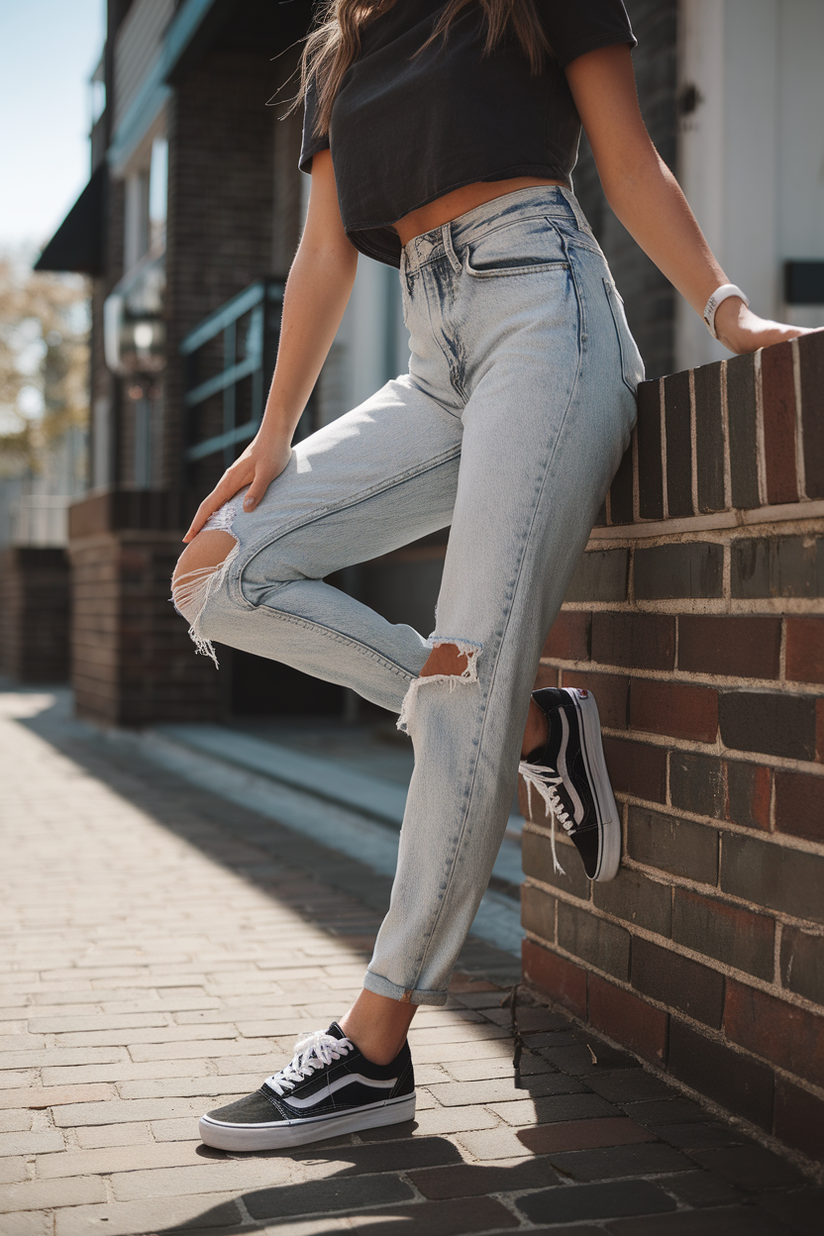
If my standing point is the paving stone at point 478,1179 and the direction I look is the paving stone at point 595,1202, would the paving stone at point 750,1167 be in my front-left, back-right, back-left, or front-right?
front-left

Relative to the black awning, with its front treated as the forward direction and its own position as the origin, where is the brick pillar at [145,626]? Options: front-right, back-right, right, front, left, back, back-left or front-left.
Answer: left

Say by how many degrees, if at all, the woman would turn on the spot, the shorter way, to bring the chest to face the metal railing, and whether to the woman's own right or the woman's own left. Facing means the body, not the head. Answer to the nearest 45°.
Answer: approximately 135° to the woman's own right

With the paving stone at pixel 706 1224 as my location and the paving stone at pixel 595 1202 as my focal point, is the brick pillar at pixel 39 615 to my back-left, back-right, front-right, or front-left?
front-right

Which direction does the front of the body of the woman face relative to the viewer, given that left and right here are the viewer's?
facing the viewer and to the left of the viewer

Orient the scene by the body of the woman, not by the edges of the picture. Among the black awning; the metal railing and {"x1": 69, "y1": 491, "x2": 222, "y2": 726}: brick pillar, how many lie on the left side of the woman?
0

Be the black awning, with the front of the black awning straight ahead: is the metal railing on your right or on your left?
on your left
